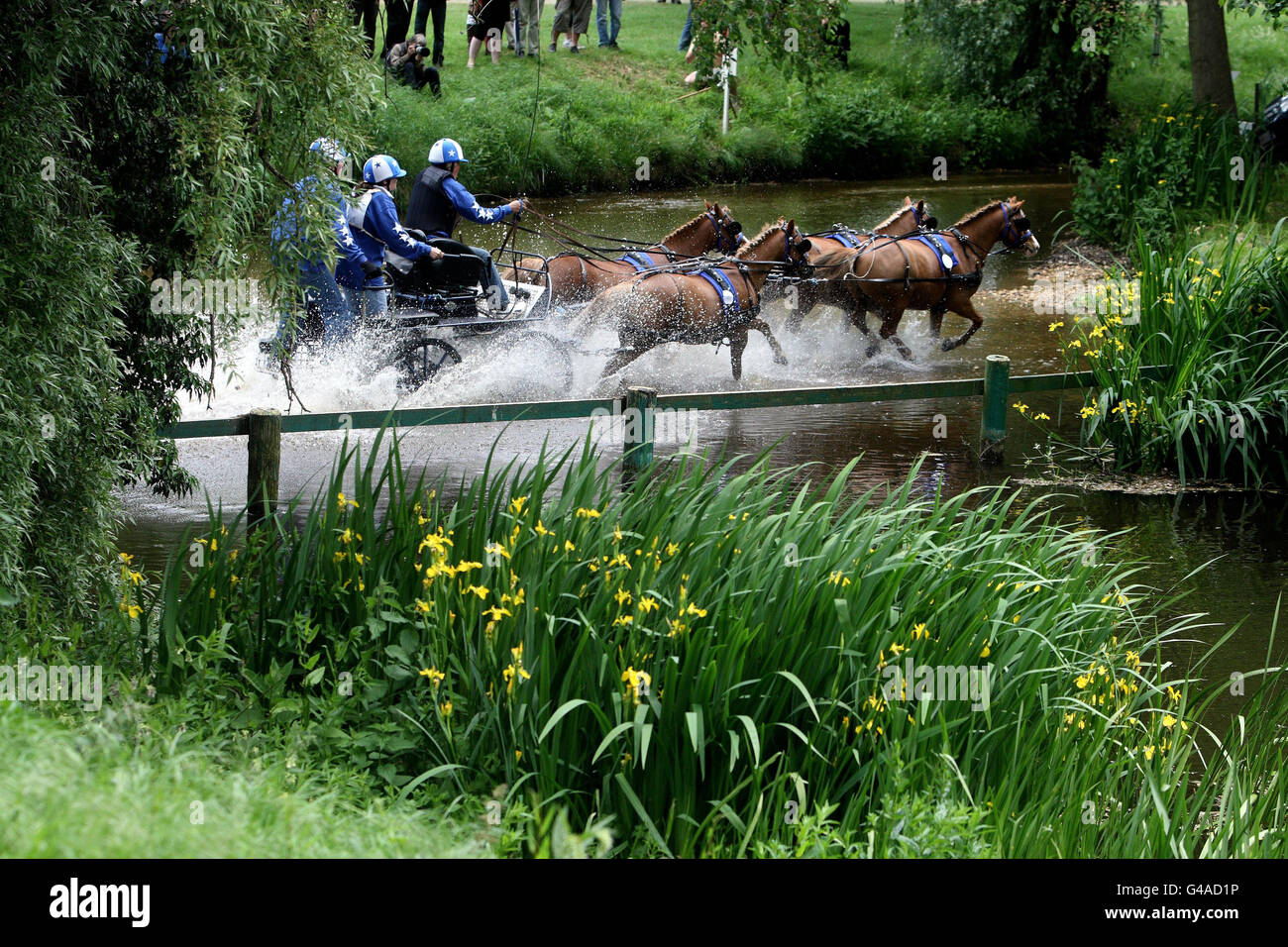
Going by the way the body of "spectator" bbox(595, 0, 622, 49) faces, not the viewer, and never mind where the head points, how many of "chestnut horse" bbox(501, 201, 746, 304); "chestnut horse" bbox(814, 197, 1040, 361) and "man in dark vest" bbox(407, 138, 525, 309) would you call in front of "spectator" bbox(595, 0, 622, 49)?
3

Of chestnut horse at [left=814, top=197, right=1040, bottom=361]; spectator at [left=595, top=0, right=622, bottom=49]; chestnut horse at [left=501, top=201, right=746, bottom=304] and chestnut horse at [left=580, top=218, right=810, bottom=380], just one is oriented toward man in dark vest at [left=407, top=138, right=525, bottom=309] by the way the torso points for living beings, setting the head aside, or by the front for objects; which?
the spectator

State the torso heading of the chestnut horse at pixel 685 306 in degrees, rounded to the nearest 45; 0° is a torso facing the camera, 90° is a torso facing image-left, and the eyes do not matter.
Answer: approximately 270°

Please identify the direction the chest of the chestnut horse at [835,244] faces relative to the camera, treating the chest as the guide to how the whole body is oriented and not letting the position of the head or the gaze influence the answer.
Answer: to the viewer's right

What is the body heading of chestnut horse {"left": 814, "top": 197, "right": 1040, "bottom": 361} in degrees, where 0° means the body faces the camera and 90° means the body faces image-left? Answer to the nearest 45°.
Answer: approximately 270°

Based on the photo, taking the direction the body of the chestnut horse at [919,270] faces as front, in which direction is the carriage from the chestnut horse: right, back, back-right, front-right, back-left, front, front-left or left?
back-right

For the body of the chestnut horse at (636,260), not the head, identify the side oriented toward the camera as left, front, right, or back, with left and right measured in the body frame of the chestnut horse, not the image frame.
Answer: right

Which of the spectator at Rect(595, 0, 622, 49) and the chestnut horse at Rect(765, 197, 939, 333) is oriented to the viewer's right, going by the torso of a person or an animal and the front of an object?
the chestnut horse

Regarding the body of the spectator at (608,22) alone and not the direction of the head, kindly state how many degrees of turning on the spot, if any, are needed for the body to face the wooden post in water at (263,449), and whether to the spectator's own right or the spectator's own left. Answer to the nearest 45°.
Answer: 0° — they already face it

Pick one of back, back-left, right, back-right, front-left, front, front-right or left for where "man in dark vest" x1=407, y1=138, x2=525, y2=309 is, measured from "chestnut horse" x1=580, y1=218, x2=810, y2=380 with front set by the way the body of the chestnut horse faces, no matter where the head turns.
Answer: back

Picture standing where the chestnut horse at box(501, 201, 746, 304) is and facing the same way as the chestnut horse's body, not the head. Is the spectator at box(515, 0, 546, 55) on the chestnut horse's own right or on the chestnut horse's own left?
on the chestnut horse's own left

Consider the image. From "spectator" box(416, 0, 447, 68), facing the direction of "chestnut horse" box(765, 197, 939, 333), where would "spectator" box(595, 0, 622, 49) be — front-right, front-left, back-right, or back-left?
back-left

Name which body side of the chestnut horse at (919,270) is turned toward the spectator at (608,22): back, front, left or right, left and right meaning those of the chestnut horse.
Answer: left

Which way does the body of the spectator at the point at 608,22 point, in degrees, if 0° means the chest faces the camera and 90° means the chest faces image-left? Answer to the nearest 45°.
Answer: approximately 0°

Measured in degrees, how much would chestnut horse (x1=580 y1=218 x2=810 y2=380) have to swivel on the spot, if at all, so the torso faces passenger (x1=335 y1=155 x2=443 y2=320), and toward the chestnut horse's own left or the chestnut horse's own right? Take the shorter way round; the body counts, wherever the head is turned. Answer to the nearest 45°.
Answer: approximately 135° to the chestnut horse's own right

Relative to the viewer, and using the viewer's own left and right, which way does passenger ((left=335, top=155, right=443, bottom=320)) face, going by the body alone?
facing to the right of the viewer
